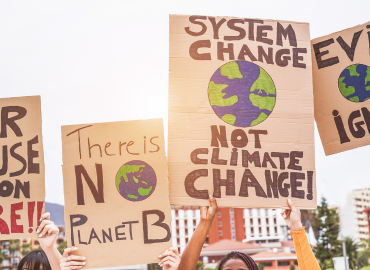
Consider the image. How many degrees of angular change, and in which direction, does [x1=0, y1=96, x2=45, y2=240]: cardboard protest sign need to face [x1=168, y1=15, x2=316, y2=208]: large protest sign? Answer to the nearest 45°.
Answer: approximately 90° to its left

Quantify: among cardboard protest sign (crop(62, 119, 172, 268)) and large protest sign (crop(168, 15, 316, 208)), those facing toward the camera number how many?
2

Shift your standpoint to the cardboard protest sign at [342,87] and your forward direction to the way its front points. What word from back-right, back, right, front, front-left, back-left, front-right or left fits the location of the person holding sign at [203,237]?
front-right

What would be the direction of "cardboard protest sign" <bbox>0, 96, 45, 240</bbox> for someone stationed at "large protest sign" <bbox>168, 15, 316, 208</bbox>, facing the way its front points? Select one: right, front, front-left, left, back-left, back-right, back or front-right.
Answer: right

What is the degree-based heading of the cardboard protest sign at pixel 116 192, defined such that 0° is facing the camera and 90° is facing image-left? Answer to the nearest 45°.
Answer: approximately 0°

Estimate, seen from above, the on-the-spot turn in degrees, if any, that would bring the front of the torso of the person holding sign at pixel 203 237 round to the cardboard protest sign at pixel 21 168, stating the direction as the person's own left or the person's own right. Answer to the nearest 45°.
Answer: approximately 90° to the person's own right
